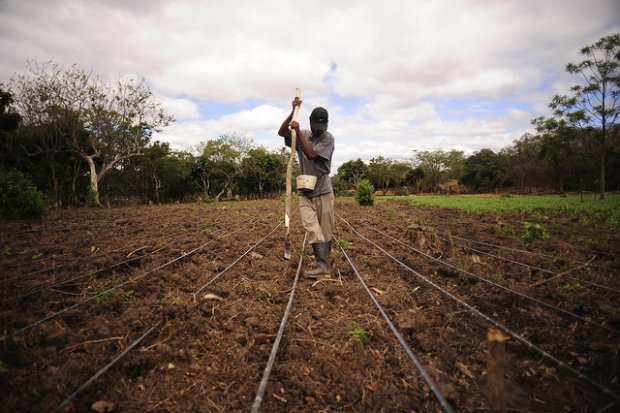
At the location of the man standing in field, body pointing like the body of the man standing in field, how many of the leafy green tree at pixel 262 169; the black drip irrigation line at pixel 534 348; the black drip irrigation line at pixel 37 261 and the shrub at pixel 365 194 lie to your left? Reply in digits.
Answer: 1

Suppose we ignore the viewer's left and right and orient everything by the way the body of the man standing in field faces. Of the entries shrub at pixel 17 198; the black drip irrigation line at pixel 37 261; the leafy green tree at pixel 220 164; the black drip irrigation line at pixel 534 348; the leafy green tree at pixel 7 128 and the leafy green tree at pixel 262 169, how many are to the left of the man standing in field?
1

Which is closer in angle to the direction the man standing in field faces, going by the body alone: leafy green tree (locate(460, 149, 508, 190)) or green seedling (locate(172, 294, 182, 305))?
the green seedling

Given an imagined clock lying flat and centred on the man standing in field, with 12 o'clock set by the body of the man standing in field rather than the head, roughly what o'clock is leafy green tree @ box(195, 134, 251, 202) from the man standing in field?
The leafy green tree is roughly at 4 o'clock from the man standing in field.

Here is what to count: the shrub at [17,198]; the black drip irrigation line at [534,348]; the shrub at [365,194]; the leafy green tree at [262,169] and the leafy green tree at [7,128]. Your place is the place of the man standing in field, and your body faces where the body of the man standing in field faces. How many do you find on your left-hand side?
1

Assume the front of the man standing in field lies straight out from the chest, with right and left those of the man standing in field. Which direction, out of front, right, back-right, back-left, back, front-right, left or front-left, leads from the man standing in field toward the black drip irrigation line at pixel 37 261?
front-right

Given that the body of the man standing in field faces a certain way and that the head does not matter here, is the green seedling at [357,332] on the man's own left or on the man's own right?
on the man's own left

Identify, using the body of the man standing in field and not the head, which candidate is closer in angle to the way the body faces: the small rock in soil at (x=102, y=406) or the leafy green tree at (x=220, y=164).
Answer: the small rock in soil

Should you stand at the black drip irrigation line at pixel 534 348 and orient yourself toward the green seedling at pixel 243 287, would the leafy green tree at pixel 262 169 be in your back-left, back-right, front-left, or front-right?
front-right

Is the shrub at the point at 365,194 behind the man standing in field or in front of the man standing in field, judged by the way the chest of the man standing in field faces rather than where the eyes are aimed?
behind

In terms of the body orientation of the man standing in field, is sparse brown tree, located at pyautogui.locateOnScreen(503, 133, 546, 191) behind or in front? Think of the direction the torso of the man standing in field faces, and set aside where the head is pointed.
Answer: behind

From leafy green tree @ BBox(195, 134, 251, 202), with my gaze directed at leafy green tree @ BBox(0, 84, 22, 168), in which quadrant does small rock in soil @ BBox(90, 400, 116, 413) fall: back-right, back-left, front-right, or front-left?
front-left

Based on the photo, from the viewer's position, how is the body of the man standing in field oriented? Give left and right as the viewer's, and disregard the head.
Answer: facing the viewer and to the left of the viewer
